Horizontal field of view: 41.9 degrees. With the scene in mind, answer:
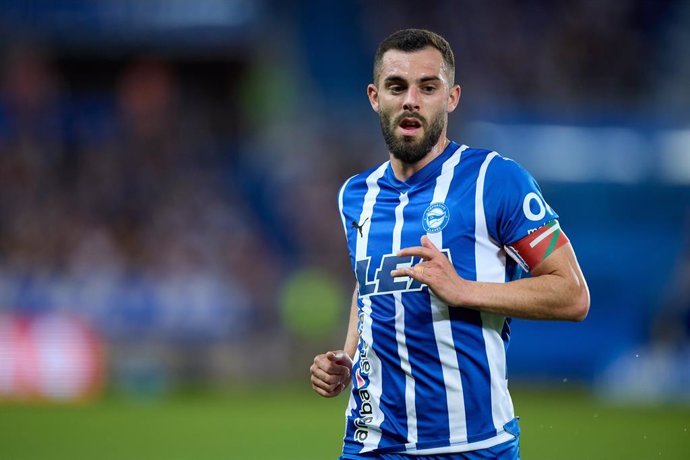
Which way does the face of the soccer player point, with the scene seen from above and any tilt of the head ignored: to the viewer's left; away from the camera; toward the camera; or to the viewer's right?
toward the camera

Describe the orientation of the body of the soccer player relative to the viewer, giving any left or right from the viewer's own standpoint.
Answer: facing the viewer and to the left of the viewer
